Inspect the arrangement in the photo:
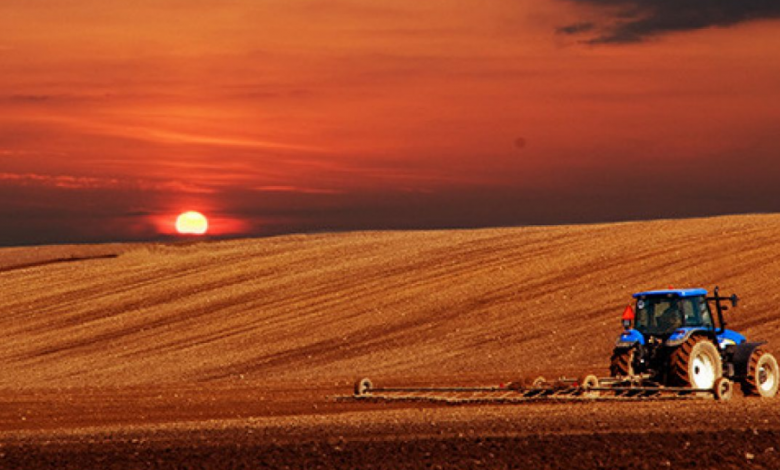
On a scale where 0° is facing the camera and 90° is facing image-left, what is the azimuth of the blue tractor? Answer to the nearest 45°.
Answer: approximately 225°

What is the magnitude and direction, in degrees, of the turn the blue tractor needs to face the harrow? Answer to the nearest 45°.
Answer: approximately 180°
